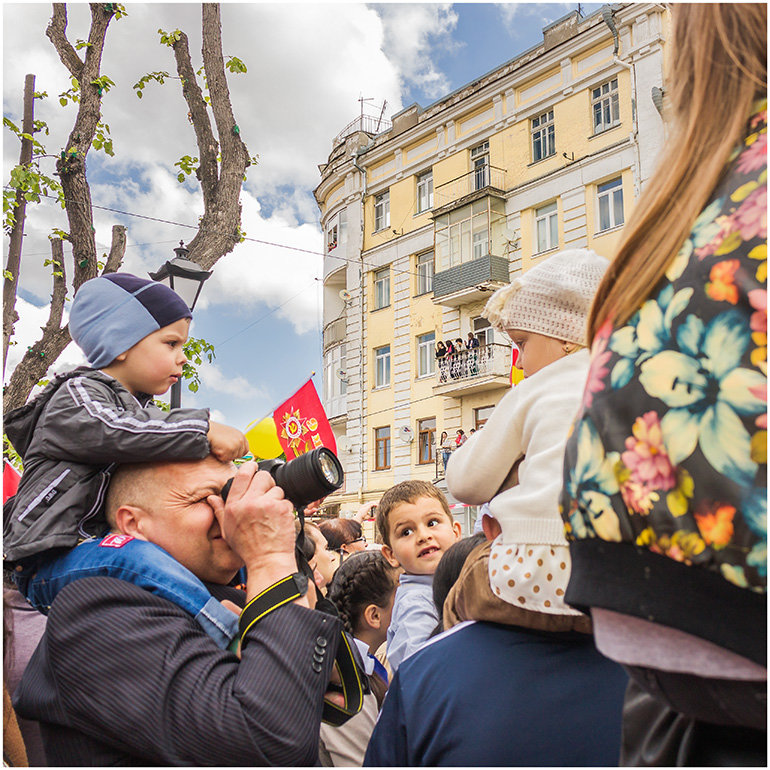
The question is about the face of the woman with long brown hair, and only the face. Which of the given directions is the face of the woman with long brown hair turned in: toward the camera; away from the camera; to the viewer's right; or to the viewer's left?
away from the camera

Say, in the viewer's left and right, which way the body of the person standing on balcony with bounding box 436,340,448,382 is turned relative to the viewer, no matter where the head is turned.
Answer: facing the viewer and to the left of the viewer

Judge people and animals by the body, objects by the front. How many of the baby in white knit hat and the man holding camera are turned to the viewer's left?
1

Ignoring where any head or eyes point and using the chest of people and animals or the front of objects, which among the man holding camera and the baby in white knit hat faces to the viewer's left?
the baby in white knit hat

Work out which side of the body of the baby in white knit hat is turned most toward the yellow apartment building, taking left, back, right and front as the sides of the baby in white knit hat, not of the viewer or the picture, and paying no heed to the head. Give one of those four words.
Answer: right

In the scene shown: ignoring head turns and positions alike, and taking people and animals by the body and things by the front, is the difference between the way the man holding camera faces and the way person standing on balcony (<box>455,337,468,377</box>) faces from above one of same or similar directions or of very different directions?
very different directions

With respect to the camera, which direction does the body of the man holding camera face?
to the viewer's right

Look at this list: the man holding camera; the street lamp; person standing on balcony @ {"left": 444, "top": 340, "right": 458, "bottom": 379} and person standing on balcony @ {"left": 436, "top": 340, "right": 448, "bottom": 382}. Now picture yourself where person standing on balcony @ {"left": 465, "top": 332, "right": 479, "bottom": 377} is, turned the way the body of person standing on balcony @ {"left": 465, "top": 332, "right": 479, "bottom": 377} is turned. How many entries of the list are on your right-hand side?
2

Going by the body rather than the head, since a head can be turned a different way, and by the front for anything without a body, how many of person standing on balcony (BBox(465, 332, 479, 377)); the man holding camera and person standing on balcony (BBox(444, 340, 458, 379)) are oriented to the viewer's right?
1

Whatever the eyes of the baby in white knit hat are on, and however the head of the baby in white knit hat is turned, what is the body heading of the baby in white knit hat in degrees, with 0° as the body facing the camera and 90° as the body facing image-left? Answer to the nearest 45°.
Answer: approximately 90°

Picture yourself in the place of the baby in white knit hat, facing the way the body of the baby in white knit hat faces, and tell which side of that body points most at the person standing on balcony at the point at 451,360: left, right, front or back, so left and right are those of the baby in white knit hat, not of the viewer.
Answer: right
